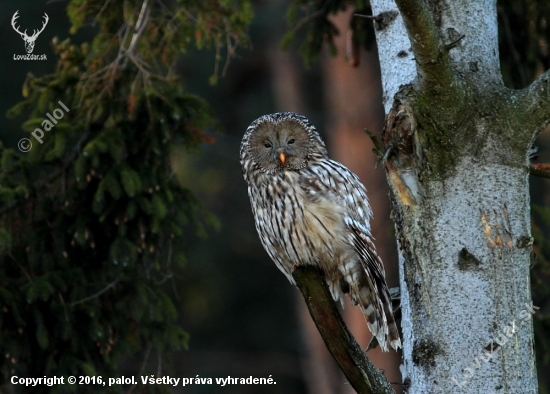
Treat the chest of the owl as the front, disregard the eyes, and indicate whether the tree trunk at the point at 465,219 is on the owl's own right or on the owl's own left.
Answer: on the owl's own left

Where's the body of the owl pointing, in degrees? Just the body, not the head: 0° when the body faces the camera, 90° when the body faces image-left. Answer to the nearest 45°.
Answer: approximately 45°
